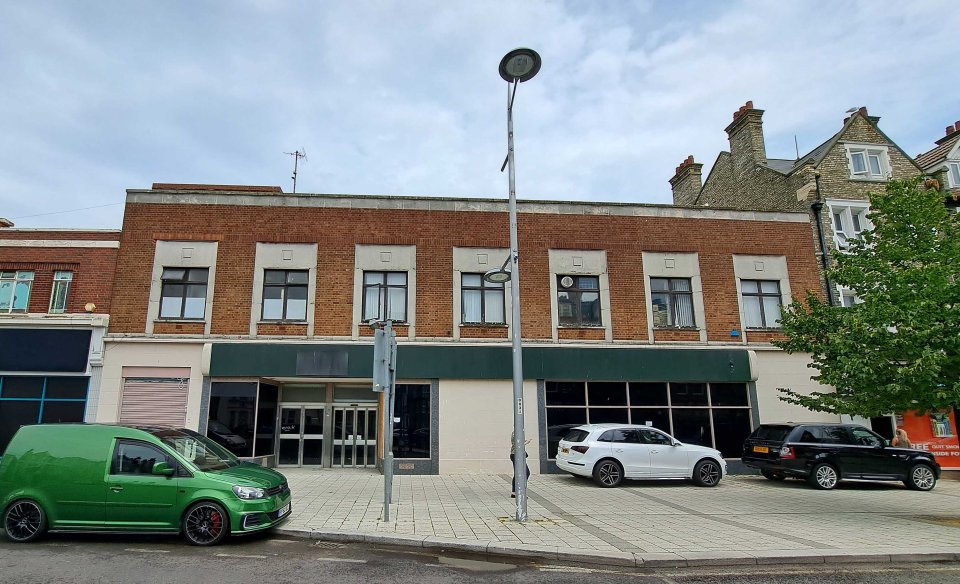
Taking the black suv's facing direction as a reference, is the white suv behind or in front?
behind

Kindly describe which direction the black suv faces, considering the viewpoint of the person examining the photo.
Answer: facing away from the viewer and to the right of the viewer

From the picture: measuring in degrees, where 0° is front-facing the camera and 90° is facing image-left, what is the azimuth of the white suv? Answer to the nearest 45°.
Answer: approximately 225°

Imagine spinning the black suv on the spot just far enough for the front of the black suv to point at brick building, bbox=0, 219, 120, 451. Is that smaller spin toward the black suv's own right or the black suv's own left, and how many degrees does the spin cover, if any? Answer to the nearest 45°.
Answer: approximately 180°

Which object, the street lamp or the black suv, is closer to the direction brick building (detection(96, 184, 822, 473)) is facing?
the street lamp

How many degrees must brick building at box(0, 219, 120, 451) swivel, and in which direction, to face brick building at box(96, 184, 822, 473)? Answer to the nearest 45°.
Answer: approximately 45° to its left

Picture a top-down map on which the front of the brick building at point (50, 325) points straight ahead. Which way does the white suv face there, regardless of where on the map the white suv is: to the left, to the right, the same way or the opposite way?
to the left

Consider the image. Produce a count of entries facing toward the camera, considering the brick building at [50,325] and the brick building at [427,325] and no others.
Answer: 2

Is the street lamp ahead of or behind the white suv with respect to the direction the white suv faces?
behind

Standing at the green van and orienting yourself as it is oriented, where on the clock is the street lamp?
The street lamp is roughly at 11 o'clock from the green van.

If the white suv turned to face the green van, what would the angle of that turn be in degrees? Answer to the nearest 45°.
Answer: approximately 180°

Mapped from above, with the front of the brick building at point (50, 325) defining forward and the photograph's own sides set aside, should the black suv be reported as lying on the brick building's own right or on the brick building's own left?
on the brick building's own left
